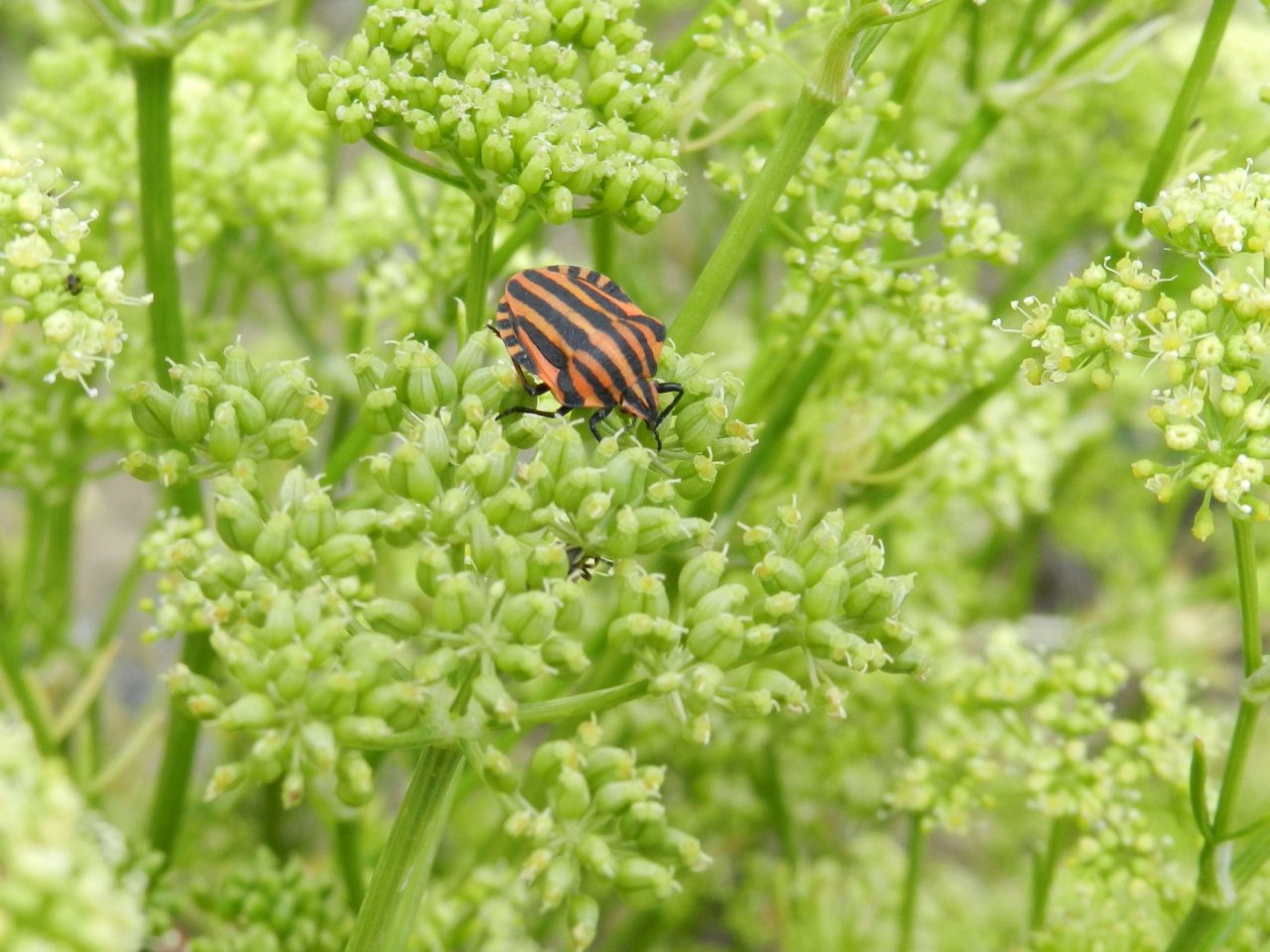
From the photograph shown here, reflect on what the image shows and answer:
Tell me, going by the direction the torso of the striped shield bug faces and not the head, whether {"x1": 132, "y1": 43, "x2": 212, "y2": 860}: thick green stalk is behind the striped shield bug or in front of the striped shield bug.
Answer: behind

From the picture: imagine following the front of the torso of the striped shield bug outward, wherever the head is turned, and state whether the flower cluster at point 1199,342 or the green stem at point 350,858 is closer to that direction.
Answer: the flower cluster

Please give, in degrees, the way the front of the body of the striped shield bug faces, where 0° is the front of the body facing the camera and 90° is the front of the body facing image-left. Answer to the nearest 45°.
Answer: approximately 315°
